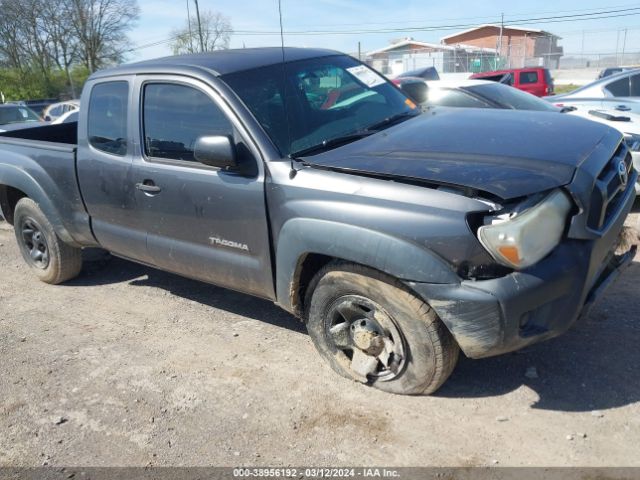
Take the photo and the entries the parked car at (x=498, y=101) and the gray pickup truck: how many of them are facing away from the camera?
0

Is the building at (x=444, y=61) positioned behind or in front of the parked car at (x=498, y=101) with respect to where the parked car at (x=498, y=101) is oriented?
behind

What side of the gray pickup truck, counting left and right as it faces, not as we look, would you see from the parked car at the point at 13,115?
back

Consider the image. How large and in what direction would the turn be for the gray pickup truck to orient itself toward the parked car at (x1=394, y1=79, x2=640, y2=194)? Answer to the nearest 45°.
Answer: approximately 90° to its left

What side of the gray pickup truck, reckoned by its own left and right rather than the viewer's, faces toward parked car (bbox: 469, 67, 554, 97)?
left

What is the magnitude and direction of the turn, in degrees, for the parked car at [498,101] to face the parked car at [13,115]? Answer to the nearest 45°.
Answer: approximately 135° to its right

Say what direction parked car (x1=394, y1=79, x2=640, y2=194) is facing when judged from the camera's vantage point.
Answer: facing the viewer and to the right of the viewer

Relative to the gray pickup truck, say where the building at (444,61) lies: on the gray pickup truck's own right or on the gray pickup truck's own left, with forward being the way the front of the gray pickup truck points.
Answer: on the gray pickup truck's own left
